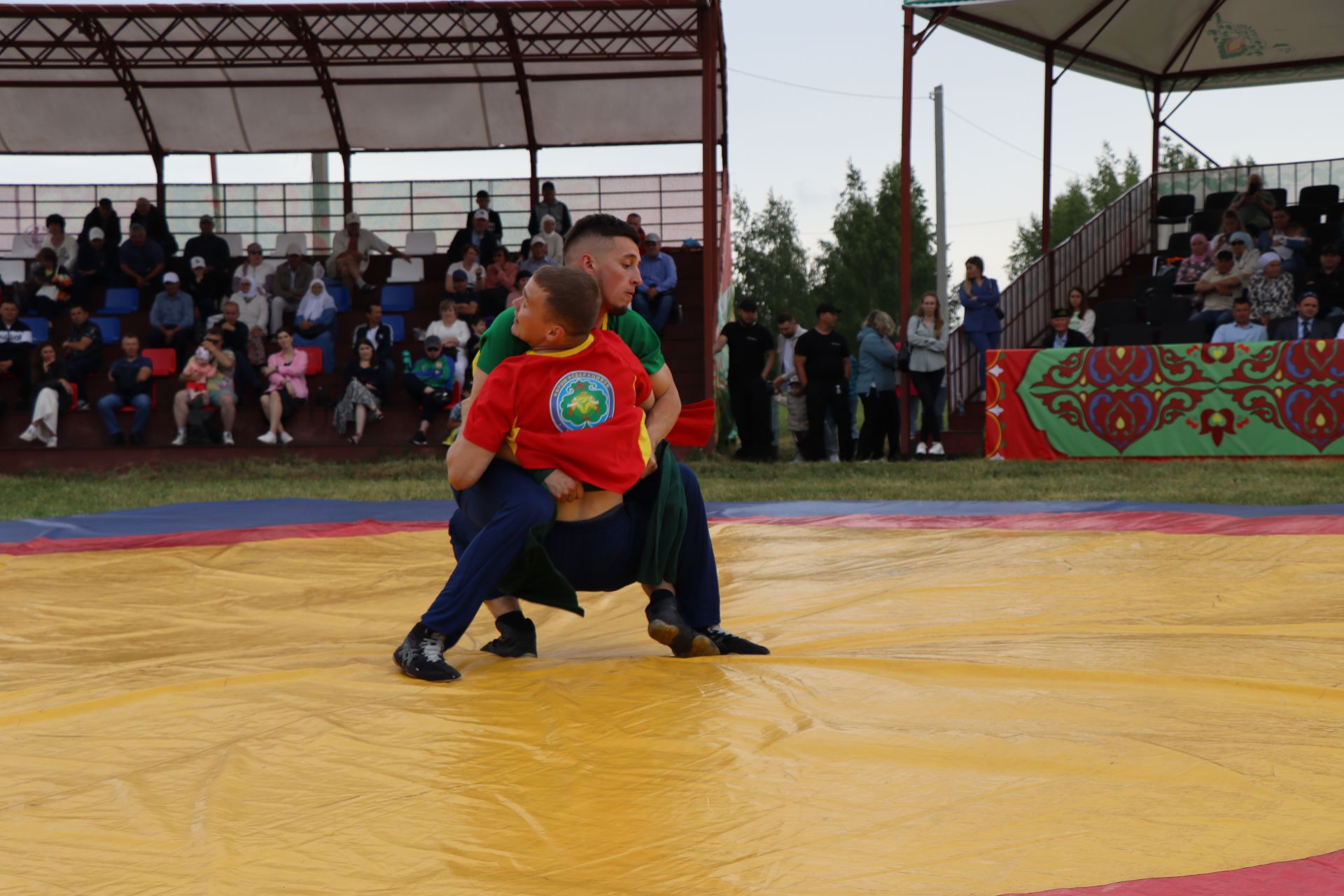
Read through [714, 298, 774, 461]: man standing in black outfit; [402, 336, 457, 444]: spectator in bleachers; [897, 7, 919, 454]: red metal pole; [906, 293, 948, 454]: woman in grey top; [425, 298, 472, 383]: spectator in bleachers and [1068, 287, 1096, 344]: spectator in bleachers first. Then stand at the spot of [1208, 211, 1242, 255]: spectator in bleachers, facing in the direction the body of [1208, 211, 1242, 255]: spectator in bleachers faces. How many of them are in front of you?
6

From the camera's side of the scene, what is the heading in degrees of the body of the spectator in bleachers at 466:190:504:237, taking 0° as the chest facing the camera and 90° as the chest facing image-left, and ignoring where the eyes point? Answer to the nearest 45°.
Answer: approximately 0°

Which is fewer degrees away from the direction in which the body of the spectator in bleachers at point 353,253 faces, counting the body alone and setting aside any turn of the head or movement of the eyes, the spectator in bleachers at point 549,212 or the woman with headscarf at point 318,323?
the woman with headscarf

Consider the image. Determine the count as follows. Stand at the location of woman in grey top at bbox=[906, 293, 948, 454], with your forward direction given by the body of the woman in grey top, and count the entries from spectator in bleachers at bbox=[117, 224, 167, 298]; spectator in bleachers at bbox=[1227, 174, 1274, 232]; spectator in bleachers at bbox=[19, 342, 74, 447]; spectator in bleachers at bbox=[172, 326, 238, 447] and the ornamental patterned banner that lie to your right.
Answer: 3

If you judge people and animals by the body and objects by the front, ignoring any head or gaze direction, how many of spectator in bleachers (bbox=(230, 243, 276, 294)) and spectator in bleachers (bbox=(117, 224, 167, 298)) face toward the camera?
2

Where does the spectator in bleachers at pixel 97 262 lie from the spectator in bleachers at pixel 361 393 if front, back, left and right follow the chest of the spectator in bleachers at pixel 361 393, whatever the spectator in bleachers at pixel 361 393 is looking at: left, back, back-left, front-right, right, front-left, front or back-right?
right

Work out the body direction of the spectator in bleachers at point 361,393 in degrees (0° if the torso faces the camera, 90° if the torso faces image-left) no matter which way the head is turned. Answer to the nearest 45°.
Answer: approximately 45°
